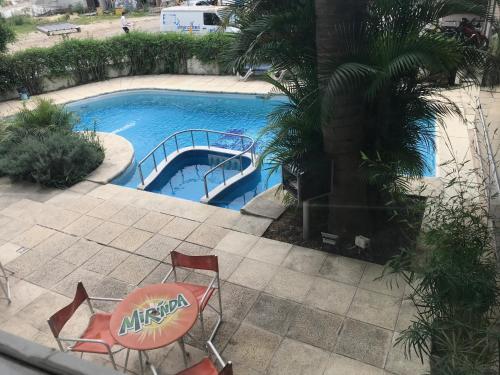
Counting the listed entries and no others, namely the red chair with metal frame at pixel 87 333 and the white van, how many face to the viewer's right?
2

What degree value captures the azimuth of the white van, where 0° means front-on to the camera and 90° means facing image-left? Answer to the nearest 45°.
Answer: approximately 270°

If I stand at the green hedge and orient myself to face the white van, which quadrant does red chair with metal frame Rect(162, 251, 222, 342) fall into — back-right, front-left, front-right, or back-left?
back-right

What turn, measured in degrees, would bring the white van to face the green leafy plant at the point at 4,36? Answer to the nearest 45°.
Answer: approximately 135° to its right

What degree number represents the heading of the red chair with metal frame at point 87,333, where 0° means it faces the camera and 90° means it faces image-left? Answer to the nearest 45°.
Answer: approximately 270°

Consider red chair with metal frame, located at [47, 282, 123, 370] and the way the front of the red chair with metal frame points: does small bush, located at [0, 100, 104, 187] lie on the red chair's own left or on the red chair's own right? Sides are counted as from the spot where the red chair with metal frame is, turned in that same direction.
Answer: on the red chair's own left

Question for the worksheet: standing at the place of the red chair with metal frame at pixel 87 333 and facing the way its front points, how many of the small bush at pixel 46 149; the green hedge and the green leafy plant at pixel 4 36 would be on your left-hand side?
3

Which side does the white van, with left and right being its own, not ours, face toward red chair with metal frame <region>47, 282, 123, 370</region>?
right

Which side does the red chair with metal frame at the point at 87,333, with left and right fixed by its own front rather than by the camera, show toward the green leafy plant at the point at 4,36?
left

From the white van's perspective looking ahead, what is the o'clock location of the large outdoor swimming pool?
The large outdoor swimming pool is roughly at 3 o'clock from the white van.

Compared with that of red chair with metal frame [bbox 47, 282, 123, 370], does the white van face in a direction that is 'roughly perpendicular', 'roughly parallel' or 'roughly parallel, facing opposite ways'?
roughly parallel

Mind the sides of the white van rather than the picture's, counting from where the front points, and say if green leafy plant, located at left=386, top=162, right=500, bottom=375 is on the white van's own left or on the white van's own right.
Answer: on the white van's own right
